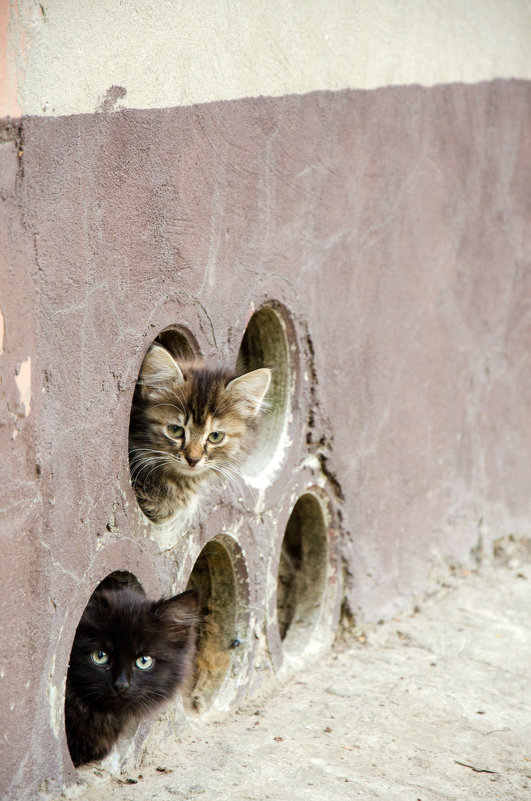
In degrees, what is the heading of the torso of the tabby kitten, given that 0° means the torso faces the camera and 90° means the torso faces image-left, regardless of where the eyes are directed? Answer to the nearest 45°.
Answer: approximately 0°

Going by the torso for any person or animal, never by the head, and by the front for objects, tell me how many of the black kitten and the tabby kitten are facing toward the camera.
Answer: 2

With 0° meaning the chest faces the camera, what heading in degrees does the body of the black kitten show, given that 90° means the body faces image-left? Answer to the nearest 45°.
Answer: approximately 0°
